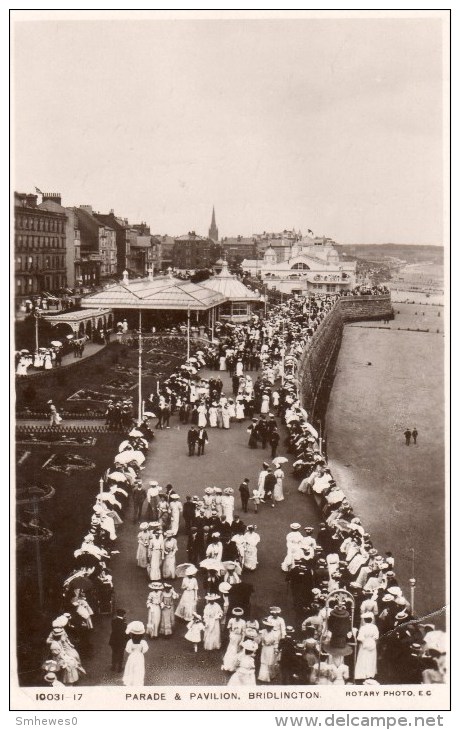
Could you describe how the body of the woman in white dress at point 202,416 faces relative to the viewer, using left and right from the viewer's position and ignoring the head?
facing the viewer

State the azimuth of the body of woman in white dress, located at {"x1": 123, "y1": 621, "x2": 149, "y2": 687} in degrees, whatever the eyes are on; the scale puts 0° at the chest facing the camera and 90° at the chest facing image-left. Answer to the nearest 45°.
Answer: approximately 180°

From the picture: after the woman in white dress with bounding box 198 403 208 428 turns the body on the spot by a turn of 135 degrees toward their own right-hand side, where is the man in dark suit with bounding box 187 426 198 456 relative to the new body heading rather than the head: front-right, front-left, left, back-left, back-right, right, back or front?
back-left

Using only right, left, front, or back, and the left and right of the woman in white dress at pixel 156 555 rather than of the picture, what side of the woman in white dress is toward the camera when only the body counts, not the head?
front

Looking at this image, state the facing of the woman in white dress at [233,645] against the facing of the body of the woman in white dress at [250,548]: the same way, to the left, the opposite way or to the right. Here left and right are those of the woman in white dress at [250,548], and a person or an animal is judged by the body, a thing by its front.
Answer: the same way
